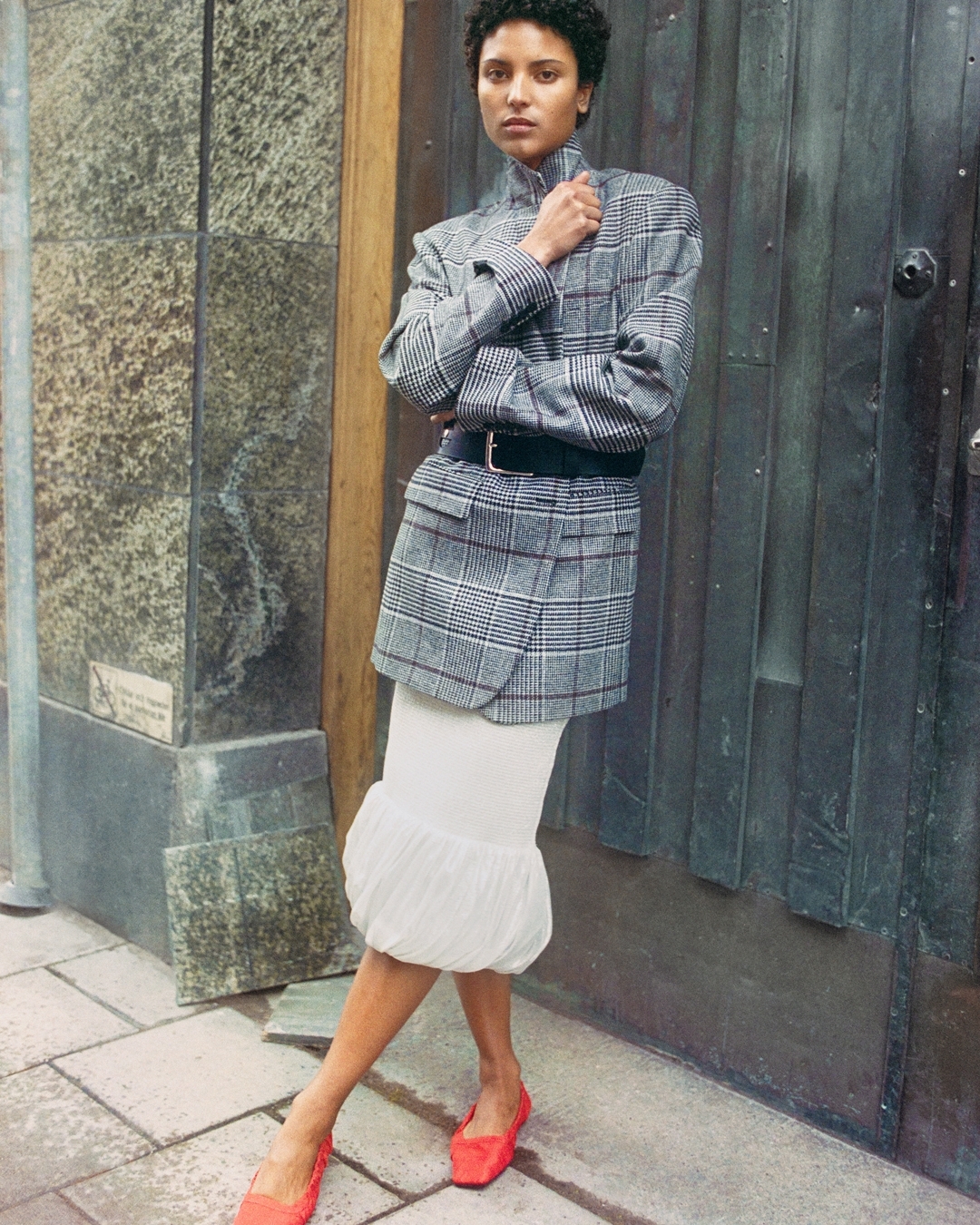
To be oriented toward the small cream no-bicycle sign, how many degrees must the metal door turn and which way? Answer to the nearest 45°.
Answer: approximately 45° to its right

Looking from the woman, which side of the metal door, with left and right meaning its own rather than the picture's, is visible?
front

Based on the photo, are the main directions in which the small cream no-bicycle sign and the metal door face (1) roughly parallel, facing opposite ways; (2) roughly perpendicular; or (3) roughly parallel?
roughly parallel

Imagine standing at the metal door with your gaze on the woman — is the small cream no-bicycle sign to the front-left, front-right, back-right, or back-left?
front-right

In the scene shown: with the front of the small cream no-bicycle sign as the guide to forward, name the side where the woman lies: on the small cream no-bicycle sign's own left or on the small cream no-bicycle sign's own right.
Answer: on the small cream no-bicycle sign's own left

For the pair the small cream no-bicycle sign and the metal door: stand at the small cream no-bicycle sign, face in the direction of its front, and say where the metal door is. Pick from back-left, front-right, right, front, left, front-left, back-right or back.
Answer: left

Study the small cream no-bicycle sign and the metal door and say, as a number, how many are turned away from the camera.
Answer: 0

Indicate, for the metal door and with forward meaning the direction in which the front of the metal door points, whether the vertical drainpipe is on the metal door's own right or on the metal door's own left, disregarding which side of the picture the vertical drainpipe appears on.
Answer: on the metal door's own right

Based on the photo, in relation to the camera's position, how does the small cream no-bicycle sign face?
facing the viewer and to the left of the viewer
